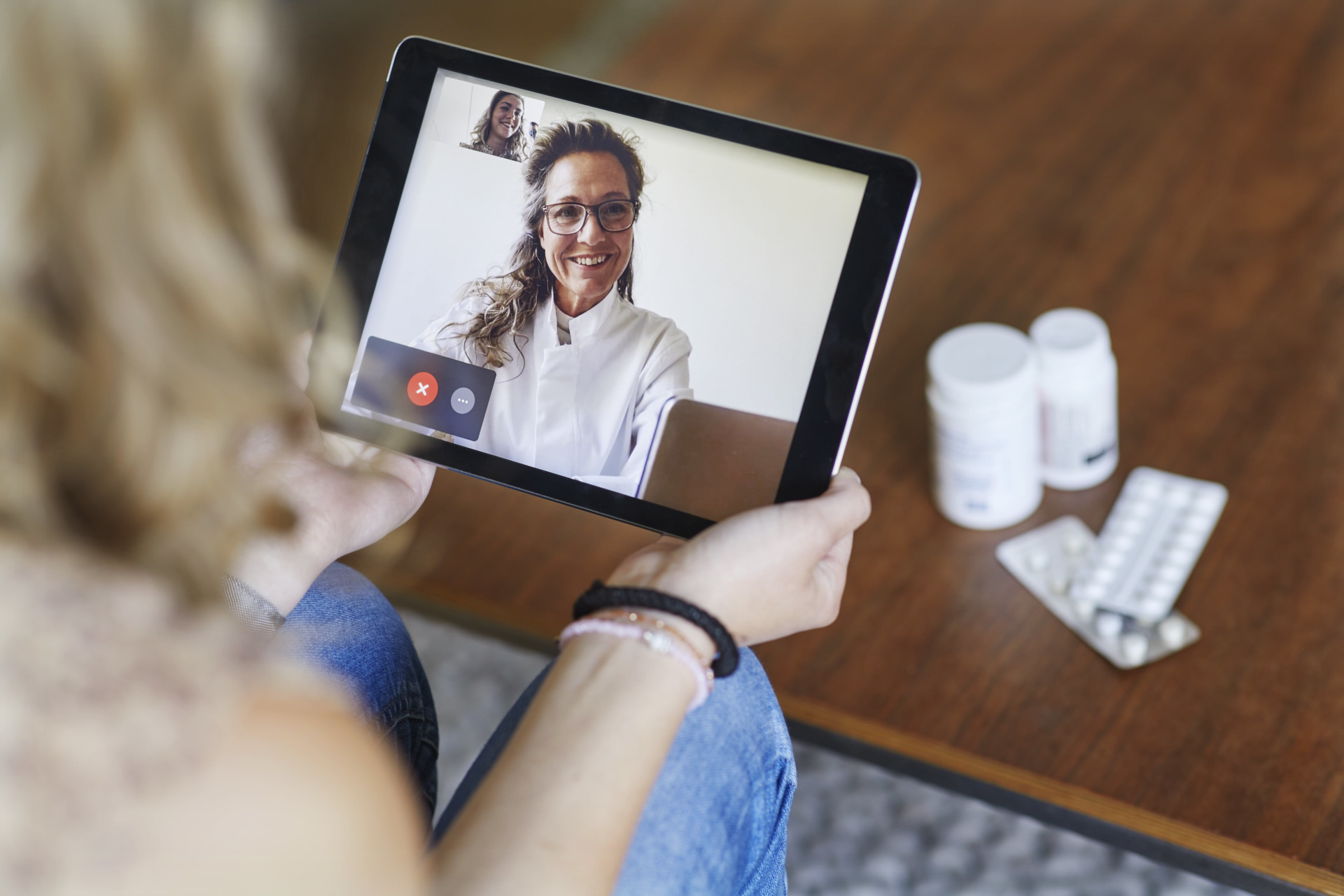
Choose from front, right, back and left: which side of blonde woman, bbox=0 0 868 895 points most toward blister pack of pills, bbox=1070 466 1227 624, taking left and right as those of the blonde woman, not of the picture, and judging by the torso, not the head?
front

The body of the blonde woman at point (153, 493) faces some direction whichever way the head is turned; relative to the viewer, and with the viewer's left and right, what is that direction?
facing away from the viewer and to the right of the viewer

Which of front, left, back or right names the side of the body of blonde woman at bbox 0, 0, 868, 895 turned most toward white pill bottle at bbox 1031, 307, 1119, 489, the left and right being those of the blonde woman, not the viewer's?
front

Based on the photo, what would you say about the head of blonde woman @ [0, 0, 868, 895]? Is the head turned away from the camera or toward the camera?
away from the camera

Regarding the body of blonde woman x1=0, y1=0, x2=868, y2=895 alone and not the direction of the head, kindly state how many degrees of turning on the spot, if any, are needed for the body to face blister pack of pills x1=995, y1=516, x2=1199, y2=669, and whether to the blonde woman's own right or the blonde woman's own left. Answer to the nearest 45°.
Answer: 0° — they already face it
